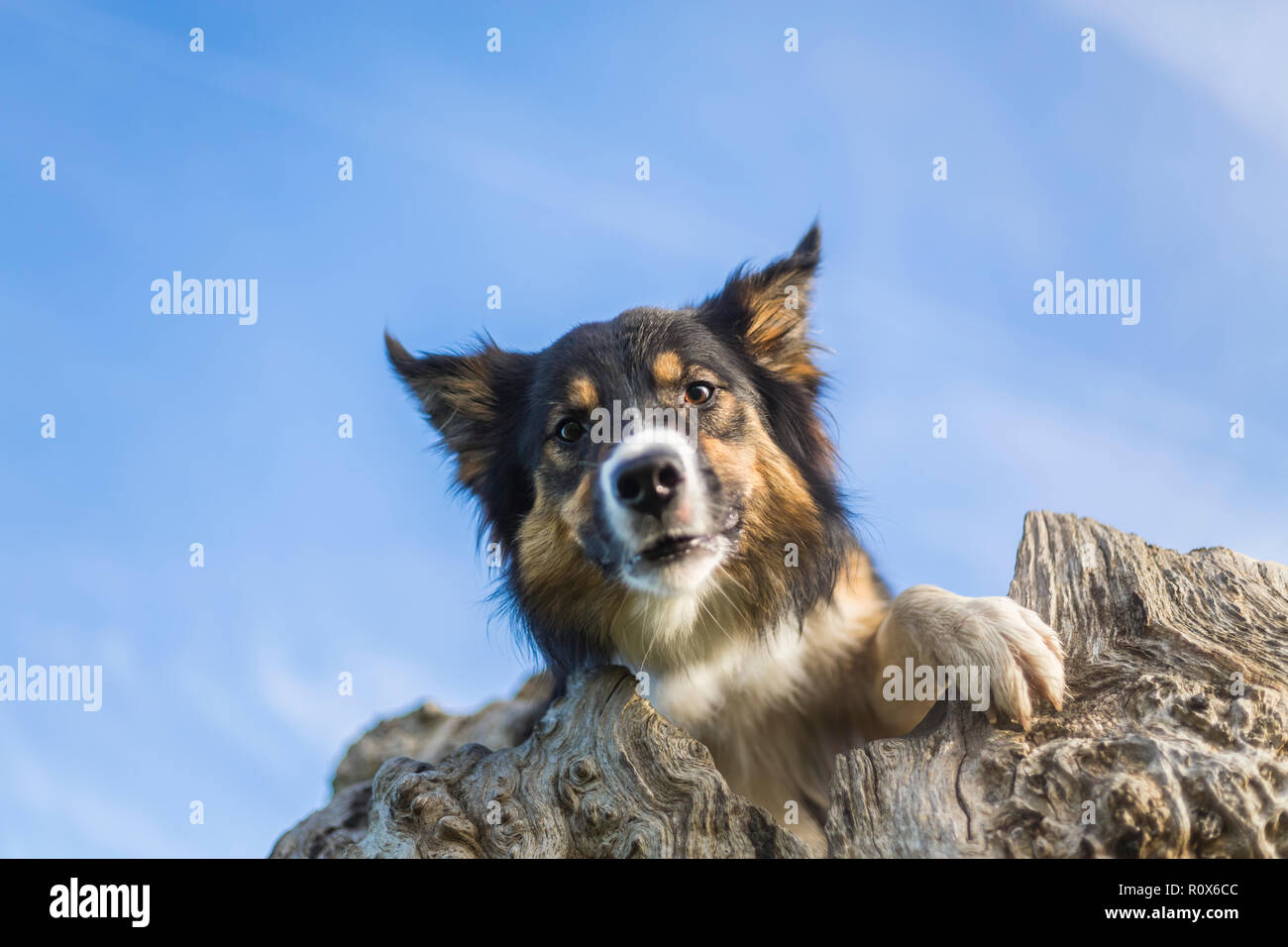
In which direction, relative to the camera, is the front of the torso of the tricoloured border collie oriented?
toward the camera
